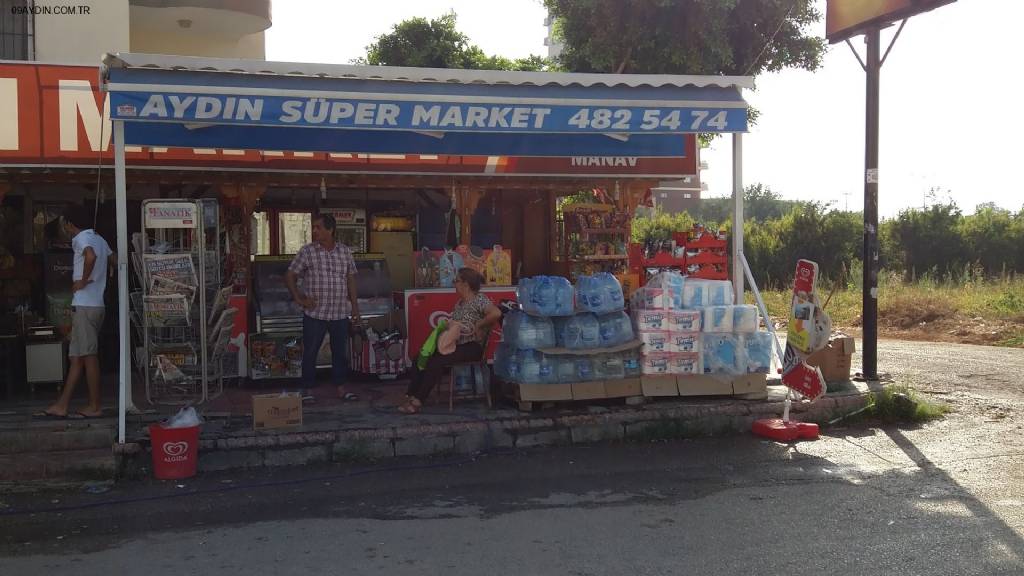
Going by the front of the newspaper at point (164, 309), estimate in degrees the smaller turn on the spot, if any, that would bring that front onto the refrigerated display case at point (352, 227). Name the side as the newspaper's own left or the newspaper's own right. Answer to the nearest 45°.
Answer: approximately 135° to the newspaper's own left

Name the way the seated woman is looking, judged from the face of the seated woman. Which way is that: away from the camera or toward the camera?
toward the camera

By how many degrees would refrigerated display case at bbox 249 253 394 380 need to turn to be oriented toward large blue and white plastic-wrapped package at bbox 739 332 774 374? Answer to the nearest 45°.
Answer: approximately 45° to its left

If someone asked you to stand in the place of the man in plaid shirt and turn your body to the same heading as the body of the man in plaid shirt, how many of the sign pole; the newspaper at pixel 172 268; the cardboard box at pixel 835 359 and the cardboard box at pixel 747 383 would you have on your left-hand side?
3

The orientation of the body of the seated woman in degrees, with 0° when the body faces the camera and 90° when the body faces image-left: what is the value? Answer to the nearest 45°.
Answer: approximately 90°

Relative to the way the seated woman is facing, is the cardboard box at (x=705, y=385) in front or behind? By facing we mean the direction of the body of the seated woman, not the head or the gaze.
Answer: behind

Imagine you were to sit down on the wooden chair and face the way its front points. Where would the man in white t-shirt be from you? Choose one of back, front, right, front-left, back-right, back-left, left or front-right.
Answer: front

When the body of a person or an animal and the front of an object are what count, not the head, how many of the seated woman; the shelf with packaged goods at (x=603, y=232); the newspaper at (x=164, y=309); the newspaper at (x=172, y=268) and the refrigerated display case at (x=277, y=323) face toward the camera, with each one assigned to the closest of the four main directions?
4

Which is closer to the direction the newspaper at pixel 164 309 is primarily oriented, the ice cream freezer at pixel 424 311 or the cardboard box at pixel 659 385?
the cardboard box

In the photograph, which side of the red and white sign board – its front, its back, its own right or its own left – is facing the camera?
front

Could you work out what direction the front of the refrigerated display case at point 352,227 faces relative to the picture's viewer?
facing the viewer

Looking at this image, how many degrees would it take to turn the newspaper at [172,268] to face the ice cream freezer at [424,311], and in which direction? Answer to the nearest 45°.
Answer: approximately 135° to its left

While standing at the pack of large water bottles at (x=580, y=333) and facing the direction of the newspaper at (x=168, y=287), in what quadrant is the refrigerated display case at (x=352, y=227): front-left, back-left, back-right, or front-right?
front-right

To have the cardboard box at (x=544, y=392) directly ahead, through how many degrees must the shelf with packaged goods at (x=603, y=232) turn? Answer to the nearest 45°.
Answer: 0° — it already faces it

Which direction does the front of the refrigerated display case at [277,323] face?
toward the camera
